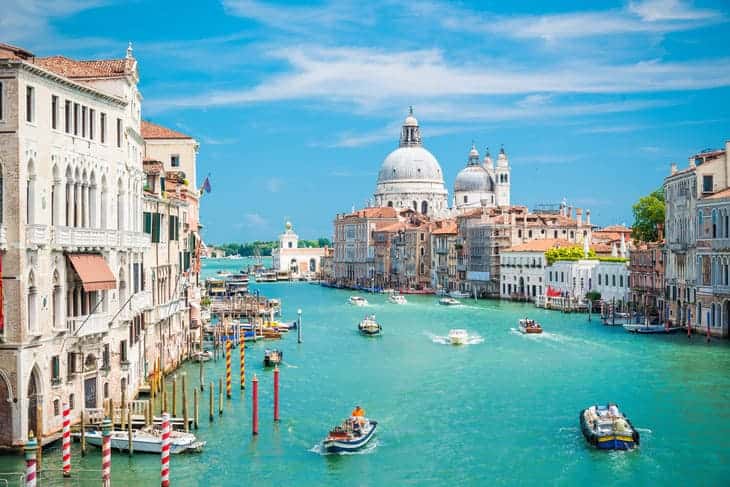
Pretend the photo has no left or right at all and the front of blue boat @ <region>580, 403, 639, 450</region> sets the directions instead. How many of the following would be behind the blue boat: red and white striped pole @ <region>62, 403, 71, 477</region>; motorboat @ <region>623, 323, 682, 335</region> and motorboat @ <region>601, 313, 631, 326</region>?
2

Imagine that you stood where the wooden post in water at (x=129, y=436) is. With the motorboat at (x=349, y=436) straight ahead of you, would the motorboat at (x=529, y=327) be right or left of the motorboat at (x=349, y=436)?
left

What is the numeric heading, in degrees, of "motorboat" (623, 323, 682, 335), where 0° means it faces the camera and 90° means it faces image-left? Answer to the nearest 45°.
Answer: approximately 90°

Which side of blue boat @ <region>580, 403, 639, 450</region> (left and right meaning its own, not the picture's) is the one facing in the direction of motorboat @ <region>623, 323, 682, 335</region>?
back

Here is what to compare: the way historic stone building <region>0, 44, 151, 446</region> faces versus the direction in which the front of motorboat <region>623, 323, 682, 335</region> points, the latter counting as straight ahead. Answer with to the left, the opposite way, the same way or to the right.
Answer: the opposite way

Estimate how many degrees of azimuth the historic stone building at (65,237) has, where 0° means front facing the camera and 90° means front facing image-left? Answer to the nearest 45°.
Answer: approximately 315°

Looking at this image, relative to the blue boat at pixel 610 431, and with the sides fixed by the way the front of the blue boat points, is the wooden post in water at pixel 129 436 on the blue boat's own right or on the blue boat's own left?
on the blue boat's own right

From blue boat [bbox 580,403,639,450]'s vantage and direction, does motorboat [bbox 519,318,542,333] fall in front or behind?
behind

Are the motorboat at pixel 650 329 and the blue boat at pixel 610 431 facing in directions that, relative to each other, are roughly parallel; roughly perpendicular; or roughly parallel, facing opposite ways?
roughly perpendicular
